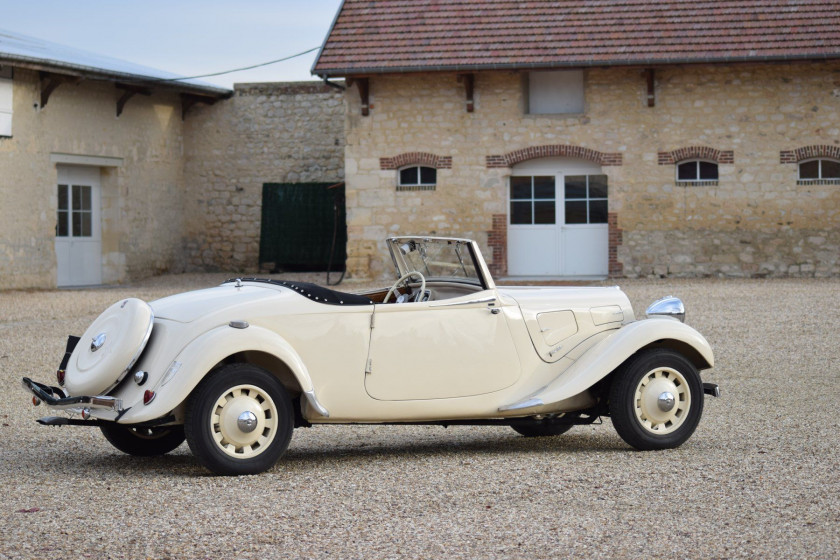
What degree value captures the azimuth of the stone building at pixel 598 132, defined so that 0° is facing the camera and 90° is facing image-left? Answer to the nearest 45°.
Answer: approximately 0°

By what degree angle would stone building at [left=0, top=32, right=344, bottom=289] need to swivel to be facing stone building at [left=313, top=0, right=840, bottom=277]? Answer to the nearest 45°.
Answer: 0° — it already faces it

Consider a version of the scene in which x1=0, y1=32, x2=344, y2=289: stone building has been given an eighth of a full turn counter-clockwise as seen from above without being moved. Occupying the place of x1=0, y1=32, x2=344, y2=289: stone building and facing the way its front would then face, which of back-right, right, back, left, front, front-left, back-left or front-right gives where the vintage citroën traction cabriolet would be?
right

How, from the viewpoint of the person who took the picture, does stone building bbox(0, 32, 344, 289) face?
facing the viewer and to the right of the viewer

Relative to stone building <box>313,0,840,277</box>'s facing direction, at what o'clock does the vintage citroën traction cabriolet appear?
The vintage citroën traction cabriolet is roughly at 12 o'clock from the stone building.

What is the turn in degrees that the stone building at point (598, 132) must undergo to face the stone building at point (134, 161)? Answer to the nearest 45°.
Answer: approximately 90° to its right
